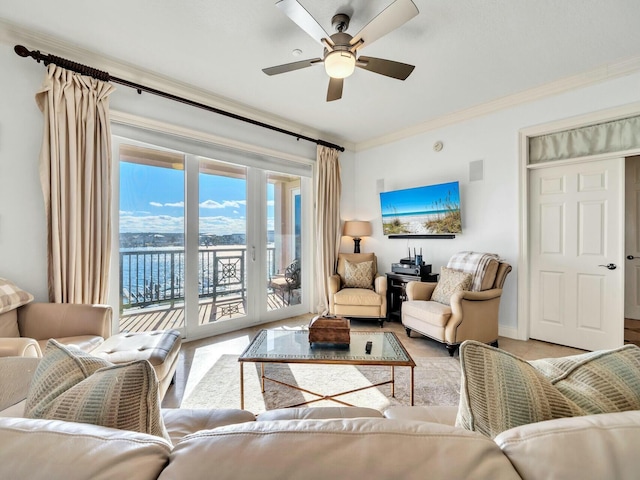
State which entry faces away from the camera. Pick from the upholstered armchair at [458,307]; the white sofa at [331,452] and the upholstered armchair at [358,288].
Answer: the white sofa

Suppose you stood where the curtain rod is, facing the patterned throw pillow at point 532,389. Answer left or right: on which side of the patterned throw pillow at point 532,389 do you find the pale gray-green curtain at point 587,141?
left

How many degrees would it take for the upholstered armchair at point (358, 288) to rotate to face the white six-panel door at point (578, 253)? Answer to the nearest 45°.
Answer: approximately 90° to its left

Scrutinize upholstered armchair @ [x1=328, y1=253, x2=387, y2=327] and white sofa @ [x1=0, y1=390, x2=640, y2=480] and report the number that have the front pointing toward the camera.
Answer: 1

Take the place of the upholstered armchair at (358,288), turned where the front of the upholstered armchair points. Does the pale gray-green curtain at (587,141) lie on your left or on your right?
on your left

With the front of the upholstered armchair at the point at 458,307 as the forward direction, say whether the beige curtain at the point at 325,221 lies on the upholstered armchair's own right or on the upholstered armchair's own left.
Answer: on the upholstered armchair's own right

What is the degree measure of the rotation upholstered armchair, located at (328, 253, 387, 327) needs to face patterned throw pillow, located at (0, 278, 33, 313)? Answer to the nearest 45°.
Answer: approximately 45° to its right

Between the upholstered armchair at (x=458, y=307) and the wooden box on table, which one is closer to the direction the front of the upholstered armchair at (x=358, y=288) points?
the wooden box on table

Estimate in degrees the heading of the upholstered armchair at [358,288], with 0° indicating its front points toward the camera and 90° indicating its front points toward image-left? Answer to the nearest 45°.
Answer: approximately 0°

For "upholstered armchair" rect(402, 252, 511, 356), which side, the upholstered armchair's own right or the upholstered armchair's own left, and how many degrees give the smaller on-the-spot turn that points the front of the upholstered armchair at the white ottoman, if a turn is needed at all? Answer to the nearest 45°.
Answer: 0° — it already faces it

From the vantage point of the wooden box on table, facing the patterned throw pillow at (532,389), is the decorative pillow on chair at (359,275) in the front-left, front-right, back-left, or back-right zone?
back-left

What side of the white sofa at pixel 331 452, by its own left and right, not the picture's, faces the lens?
back
